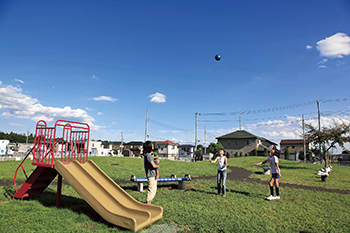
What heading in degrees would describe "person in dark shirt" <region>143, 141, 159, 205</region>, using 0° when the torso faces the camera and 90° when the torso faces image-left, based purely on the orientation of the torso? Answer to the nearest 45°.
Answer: approximately 270°
